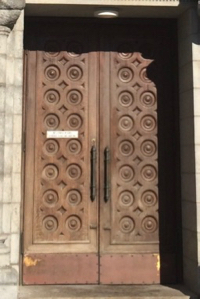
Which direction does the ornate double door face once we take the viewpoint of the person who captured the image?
facing the viewer

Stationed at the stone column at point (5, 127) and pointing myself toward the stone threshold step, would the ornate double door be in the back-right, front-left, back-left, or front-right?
front-left

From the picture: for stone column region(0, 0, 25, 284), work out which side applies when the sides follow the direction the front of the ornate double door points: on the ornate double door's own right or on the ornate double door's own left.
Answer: on the ornate double door's own right
